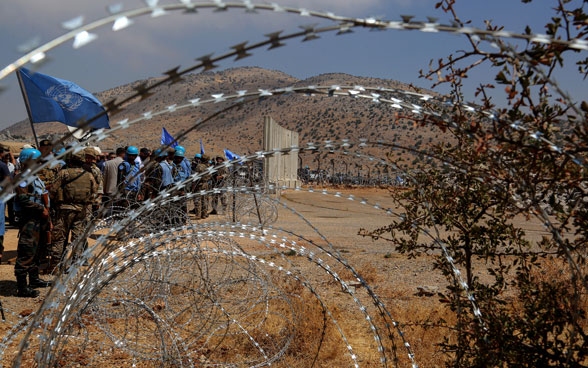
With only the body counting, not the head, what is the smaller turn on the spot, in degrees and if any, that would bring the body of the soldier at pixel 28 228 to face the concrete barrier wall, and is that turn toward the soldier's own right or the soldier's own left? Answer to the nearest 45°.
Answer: approximately 45° to the soldier's own left

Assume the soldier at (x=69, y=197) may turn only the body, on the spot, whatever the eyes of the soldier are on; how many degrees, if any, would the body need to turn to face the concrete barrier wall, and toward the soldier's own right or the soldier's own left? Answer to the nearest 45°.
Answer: approximately 45° to the soldier's own right

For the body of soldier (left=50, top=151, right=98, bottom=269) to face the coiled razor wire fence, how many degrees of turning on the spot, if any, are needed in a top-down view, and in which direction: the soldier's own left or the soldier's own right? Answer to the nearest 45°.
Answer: approximately 180°

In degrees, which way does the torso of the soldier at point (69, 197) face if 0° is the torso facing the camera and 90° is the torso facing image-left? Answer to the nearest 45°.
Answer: approximately 180°

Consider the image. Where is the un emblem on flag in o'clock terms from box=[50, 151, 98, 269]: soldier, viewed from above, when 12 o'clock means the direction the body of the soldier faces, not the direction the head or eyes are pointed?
The un emblem on flag is roughly at 12 o'clock from the soldier.

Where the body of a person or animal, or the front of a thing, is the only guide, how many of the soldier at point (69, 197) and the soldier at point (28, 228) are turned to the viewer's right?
1

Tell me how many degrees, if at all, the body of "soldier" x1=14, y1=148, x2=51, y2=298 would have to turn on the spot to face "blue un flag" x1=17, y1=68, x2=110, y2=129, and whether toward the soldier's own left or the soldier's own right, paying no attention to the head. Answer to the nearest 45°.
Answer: approximately 90° to the soldier's own left
